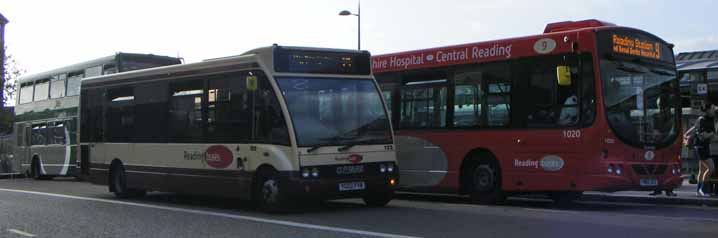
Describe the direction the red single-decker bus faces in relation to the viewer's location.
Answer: facing the viewer and to the right of the viewer
